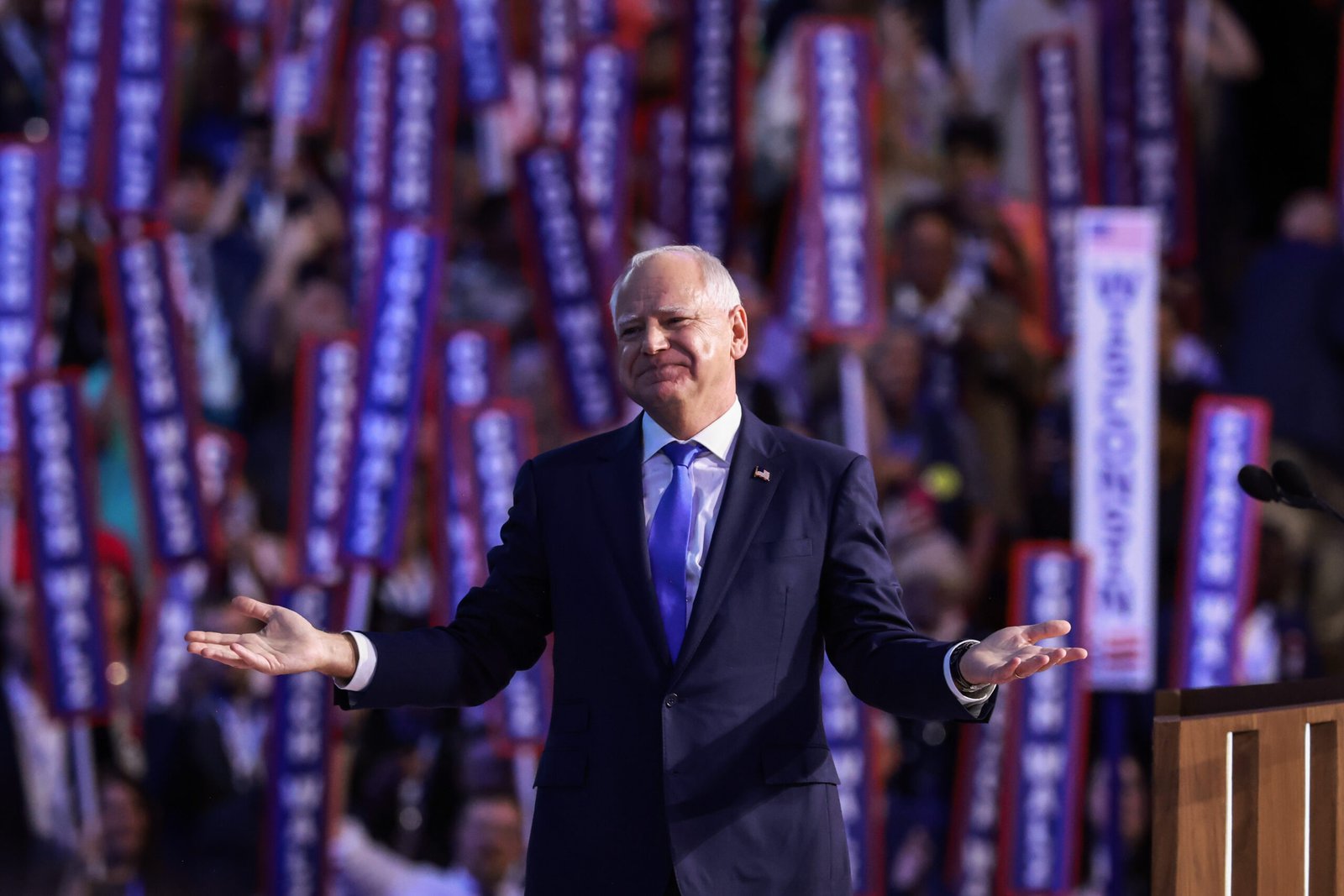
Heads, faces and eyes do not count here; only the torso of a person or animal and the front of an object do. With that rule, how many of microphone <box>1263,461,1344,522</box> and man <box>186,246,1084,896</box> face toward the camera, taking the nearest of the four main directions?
1

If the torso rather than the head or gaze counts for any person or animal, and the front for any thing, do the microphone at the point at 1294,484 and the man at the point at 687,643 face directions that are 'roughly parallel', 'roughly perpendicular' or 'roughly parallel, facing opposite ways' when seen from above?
roughly perpendicular

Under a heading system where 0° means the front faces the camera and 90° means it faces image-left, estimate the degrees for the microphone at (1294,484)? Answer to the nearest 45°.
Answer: approximately 90°
